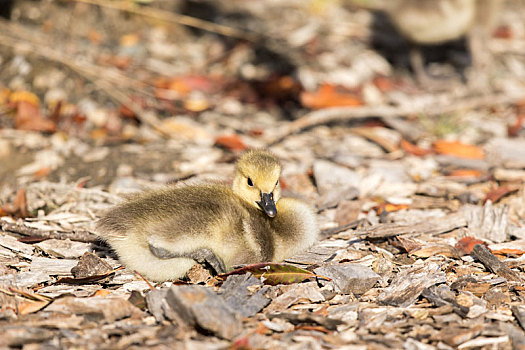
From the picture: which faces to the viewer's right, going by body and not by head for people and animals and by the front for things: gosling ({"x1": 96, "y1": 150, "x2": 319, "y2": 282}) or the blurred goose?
the gosling

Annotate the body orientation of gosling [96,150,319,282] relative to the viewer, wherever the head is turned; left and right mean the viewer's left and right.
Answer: facing to the right of the viewer
